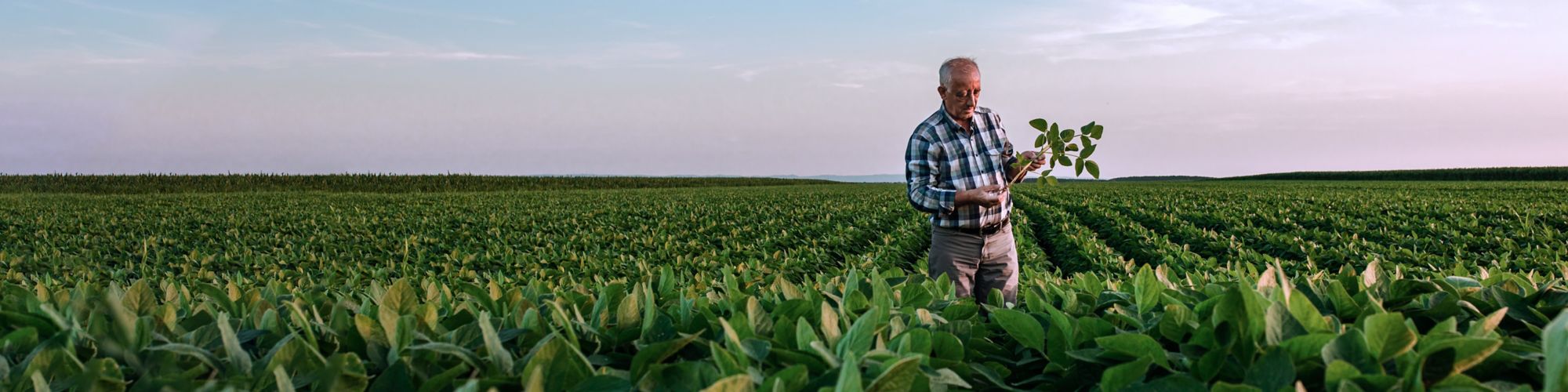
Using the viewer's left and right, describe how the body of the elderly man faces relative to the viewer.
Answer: facing the viewer and to the right of the viewer

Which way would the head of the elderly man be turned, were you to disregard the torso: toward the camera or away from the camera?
toward the camera
